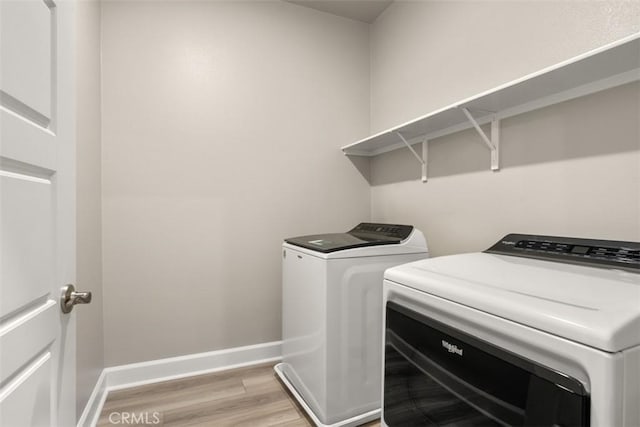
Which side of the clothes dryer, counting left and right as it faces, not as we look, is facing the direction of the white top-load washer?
right

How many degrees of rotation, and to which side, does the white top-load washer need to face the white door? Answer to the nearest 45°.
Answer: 0° — it already faces it

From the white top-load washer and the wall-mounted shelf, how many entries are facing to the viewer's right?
0

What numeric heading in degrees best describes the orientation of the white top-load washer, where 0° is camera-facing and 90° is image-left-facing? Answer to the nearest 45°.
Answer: approximately 45°

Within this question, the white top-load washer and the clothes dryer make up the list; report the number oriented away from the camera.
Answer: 0

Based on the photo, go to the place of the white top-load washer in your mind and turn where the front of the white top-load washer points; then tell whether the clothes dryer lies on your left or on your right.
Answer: on your left

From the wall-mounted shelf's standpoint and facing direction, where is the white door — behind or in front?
in front

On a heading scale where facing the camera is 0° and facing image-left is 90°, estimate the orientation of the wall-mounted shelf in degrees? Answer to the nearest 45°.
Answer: approximately 45°

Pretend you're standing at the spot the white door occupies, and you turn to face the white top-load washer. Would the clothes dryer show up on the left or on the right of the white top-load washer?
right

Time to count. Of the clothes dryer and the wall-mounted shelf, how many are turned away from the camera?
0
